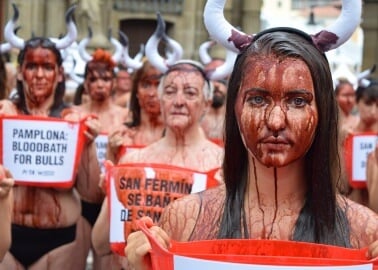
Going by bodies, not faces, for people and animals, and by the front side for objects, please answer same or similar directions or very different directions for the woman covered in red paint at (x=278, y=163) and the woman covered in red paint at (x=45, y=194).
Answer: same or similar directions

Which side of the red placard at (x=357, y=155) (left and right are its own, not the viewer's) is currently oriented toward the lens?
front

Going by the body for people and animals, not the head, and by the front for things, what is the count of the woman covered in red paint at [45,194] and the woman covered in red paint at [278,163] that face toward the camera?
2

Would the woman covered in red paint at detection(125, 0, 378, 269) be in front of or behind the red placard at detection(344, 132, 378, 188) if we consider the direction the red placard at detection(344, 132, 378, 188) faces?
in front

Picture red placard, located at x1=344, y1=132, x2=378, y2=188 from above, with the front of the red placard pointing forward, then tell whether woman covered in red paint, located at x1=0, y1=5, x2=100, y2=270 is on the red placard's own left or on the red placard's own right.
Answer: on the red placard's own right

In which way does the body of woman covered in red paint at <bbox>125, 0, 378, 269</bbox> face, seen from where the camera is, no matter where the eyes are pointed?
toward the camera

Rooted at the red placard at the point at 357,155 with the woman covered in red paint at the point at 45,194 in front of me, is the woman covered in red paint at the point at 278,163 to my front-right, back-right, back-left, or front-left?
front-left

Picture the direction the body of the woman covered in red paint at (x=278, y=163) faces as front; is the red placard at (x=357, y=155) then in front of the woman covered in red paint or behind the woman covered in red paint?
behind

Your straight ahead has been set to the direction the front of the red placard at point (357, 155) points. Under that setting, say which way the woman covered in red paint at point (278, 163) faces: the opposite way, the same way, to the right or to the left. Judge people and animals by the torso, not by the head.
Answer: the same way

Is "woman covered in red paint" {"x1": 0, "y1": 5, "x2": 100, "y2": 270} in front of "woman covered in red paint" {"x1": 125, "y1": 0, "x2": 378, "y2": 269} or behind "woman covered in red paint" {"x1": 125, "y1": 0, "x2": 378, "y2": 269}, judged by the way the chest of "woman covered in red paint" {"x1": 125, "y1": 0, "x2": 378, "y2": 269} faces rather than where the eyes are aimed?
behind

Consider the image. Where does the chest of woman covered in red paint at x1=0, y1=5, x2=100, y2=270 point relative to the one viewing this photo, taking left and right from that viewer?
facing the viewer

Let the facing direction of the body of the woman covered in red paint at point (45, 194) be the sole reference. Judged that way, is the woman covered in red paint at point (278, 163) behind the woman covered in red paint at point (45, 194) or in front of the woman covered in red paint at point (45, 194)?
in front
